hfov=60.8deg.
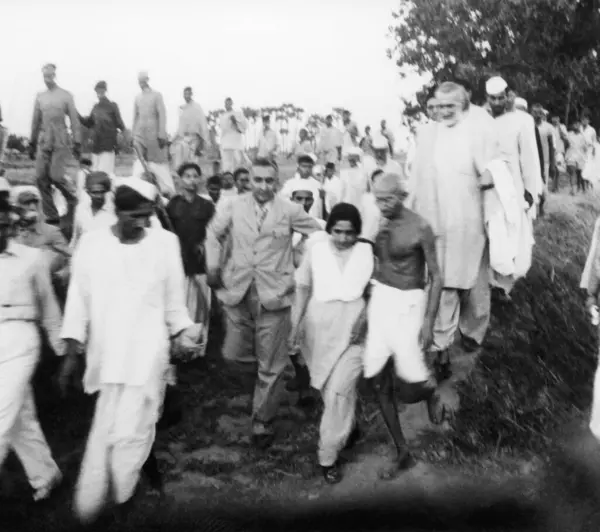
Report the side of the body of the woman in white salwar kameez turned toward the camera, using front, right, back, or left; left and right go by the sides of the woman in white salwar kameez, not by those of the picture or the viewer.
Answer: front

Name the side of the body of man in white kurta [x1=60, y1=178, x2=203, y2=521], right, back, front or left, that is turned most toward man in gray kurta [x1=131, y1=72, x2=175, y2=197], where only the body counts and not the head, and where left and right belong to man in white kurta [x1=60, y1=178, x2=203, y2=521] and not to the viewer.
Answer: back

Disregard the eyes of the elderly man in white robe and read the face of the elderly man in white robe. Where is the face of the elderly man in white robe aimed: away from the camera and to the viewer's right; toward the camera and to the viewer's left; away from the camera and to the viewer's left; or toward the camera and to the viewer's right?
toward the camera and to the viewer's left

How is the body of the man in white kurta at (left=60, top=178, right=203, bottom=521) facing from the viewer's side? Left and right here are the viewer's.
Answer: facing the viewer

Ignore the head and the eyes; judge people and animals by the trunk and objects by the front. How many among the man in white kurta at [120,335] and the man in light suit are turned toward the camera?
2

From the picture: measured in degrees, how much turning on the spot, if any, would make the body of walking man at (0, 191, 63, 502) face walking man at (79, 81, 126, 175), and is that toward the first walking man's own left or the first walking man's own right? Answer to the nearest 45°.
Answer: approximately 135° to the first walking man's own left

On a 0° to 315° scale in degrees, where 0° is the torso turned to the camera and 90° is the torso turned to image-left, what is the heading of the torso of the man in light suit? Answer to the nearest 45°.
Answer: approximately 0°

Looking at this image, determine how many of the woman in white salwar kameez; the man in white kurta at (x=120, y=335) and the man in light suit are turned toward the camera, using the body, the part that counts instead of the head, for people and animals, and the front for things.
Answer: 3
